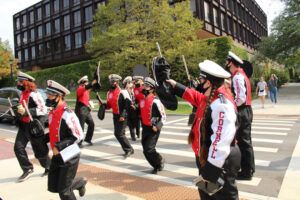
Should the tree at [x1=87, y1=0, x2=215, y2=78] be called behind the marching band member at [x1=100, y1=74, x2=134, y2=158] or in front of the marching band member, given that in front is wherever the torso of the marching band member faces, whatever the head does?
behind

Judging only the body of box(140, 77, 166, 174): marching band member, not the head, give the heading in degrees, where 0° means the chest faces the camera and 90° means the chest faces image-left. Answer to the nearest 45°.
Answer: approximately 45°

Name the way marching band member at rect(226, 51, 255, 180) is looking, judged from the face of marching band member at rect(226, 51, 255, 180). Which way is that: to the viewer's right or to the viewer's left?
to the viewer's left

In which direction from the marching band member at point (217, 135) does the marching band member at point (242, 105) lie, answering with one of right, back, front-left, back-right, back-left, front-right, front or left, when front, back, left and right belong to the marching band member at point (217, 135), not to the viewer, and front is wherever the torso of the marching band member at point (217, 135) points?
right

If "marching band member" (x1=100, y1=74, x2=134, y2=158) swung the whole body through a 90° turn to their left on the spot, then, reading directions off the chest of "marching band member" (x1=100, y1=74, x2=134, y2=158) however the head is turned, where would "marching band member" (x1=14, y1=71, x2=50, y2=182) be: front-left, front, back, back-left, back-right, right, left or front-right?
right

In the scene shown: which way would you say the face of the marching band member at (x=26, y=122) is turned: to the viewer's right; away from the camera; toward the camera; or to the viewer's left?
to the viewer's left

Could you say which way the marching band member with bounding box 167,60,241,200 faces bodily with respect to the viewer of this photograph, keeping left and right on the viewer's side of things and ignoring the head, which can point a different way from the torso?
facing to the left of the viewer

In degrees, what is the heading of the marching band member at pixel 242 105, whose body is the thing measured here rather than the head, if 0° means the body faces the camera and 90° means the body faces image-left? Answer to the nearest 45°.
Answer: approximately 90°

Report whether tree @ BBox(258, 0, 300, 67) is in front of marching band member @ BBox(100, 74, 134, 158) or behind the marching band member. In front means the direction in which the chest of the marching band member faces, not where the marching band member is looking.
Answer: behind

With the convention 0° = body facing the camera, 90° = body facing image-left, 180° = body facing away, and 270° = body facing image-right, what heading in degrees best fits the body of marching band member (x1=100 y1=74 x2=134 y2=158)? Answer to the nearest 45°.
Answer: approximately 45°

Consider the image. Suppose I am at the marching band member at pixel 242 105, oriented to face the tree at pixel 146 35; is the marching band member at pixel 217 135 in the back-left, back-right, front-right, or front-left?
back-left

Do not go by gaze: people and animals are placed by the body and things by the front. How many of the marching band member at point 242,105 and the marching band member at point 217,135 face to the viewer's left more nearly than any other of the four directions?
2

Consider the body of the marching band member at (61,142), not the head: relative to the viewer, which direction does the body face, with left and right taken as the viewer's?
facing the viewer and to the left of the viewer

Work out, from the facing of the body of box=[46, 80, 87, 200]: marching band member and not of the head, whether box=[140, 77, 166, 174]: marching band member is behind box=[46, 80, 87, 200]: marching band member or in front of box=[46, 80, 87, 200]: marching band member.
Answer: behind

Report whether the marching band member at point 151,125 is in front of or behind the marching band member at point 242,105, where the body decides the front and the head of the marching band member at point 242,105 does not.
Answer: in front
